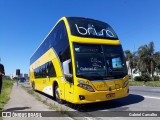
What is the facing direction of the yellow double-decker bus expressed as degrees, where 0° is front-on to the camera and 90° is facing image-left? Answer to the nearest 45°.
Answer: approximately 315°
